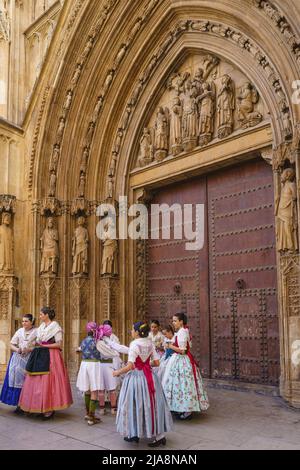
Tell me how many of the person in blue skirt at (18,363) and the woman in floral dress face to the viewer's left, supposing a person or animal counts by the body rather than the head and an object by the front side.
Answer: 1

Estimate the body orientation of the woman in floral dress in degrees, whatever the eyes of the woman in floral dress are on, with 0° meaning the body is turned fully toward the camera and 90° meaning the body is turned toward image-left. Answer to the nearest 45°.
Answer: approximately 90°

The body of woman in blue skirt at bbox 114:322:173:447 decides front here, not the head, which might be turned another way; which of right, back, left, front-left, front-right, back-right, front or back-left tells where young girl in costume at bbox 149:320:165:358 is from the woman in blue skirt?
front-right

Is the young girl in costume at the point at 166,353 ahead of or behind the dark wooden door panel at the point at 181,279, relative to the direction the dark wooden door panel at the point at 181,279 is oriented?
ahead

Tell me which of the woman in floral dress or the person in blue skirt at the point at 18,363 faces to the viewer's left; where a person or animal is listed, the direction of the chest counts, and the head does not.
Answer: the woman in floral dress

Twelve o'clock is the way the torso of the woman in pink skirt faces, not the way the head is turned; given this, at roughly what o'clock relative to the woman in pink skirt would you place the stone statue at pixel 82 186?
The stone statue is roughly at 5 o'clock from the woman in pink skirt.

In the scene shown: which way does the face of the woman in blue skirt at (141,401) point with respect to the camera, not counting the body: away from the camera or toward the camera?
away from the camera
